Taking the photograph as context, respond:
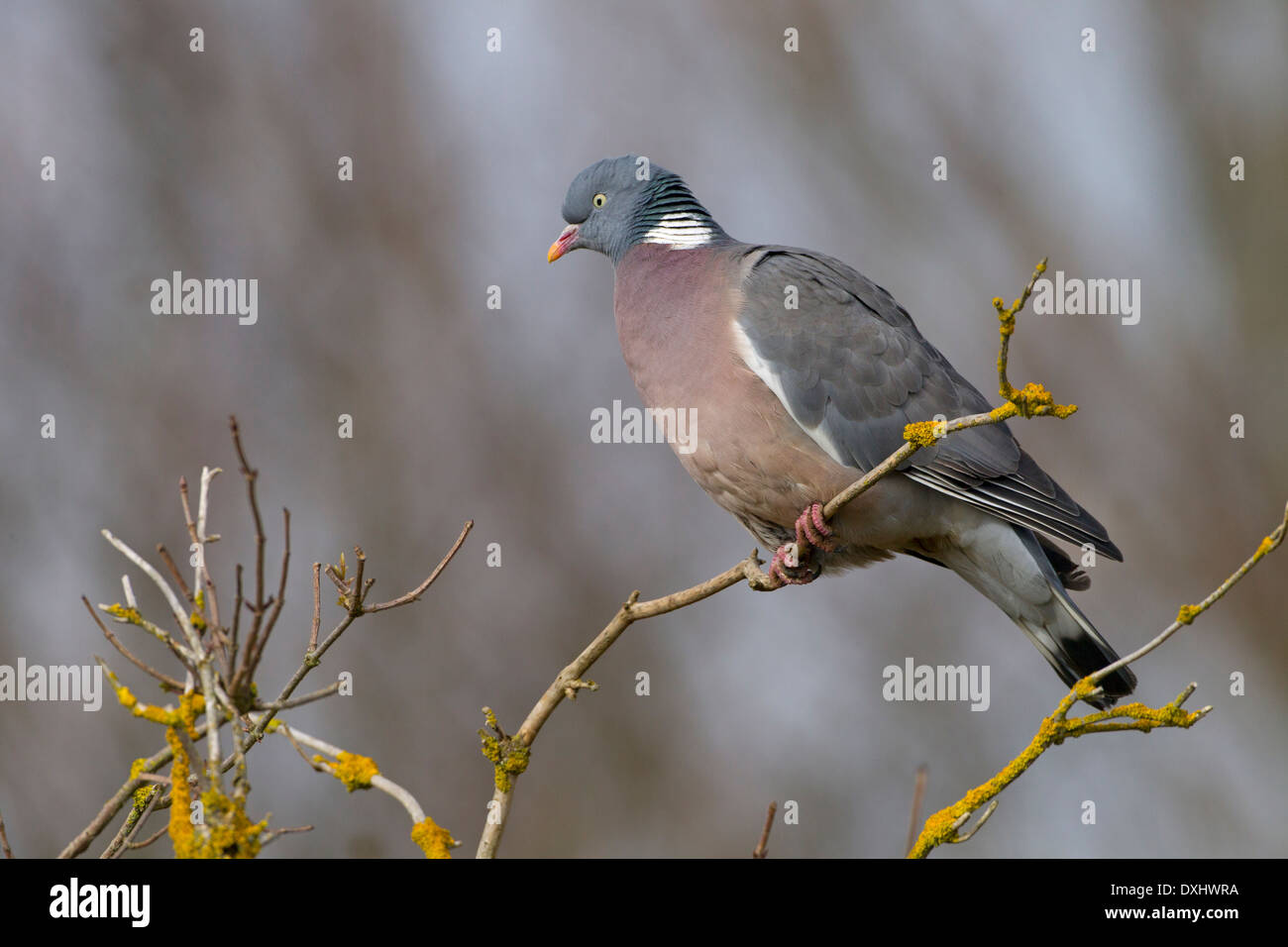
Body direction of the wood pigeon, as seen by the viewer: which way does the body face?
to the viewer's left
